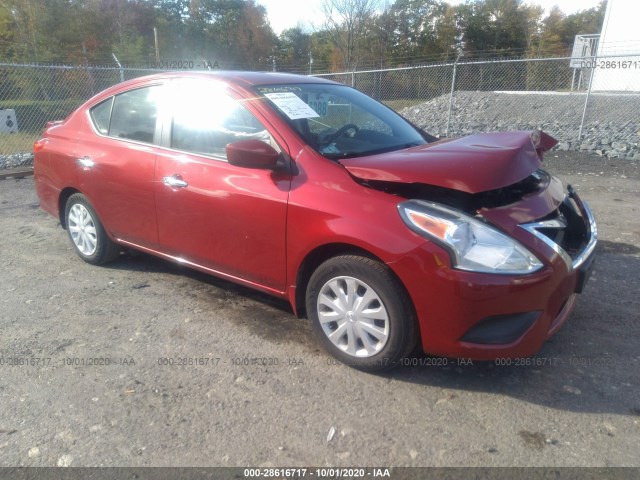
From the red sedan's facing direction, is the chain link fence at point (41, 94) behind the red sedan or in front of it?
behind

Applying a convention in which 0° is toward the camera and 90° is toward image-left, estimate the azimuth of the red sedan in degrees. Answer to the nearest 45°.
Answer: approximately 315°

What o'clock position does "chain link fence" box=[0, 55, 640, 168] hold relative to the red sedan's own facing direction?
The chain link fence is roughly at 8 o'clock from the red sedan.
